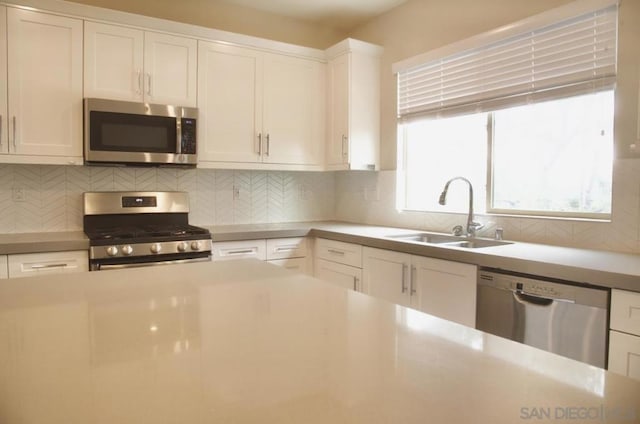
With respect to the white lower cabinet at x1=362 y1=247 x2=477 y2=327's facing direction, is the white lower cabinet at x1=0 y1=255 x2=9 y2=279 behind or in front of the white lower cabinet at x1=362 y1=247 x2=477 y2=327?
in front

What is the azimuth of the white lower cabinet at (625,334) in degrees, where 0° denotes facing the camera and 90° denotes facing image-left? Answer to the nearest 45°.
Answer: approximately 45°

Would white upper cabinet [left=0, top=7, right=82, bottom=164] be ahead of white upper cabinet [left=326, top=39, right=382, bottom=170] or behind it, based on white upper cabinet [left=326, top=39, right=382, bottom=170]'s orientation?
ahead

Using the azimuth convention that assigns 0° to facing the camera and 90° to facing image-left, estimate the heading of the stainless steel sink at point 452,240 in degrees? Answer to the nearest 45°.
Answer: approximately 45°

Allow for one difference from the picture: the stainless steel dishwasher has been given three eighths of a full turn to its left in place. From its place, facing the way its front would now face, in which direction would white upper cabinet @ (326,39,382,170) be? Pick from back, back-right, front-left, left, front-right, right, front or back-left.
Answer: back-left

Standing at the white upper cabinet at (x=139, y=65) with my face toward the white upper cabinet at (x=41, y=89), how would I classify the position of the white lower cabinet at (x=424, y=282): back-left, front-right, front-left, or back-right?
back-left

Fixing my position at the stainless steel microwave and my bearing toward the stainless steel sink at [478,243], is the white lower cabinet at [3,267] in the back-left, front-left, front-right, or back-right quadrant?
back-right

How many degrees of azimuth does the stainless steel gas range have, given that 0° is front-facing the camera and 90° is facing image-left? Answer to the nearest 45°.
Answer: approximately 0°

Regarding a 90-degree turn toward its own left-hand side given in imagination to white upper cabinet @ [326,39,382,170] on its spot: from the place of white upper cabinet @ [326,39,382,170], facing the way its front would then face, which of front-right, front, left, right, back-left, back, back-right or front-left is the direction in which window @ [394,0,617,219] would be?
front

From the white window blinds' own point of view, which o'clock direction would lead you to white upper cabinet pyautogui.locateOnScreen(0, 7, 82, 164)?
The white upper cabinet is roughly at 1 o'clock from the white window blinds.

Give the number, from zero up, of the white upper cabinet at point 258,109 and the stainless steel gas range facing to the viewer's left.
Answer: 0

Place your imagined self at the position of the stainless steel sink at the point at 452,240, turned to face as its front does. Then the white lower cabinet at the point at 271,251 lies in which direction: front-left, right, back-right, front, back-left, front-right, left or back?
front-right

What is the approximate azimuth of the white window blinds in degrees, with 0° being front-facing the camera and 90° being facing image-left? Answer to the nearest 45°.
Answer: approximately 45°
